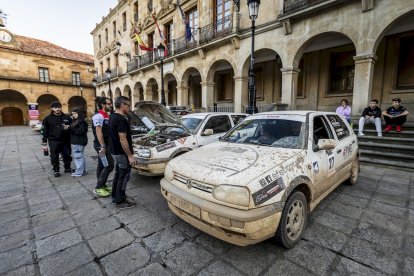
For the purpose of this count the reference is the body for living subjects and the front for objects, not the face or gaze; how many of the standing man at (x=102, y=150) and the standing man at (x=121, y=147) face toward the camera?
0

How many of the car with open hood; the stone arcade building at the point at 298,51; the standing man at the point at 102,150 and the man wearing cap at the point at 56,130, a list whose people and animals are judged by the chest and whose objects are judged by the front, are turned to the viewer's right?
1

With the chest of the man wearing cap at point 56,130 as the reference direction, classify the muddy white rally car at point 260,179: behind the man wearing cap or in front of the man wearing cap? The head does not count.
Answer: in front

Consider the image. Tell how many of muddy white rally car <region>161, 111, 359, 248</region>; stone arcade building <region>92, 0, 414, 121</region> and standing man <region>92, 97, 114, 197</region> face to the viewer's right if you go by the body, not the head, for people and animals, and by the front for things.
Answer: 1

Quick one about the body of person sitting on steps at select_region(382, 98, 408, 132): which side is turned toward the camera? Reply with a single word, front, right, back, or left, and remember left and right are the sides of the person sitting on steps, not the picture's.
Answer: front

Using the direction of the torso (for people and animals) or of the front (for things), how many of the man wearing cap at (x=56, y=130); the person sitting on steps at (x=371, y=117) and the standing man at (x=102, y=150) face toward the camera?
2

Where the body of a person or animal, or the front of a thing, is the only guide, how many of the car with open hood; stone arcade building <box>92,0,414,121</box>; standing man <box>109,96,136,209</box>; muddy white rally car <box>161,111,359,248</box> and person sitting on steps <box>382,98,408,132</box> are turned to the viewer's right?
1

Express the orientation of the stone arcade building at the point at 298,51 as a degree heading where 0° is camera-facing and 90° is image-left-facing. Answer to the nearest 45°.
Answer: approximately 45°

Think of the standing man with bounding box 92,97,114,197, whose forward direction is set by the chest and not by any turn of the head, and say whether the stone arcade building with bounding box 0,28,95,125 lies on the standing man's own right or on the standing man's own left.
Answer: on the standing man's own left

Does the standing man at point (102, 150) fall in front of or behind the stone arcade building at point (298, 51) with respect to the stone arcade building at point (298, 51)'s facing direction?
in front

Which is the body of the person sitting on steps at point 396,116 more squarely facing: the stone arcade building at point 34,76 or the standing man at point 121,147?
the standing man

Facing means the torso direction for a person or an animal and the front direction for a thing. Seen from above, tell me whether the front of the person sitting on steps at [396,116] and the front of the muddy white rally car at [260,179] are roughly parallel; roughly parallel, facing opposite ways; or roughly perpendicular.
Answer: roughly parallel

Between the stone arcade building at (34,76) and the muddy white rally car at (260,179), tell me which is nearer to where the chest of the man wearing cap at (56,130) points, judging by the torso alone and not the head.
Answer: the muddy white rally car

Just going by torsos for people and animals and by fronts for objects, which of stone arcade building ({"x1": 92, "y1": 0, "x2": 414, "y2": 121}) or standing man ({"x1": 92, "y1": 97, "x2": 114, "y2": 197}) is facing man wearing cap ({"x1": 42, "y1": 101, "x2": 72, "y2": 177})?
the stone arcade building

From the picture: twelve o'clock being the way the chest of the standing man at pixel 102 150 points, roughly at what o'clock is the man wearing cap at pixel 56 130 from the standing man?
The man wearing cap is roughly at 8 o'clock from the standing man.

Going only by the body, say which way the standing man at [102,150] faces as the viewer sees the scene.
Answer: to the viewer's right

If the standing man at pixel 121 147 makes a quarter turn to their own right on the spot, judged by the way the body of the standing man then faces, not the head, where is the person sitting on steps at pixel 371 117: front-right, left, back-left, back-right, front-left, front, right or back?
left

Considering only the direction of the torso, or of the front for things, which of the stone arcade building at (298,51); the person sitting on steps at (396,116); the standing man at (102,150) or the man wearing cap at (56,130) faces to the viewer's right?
the standing man
